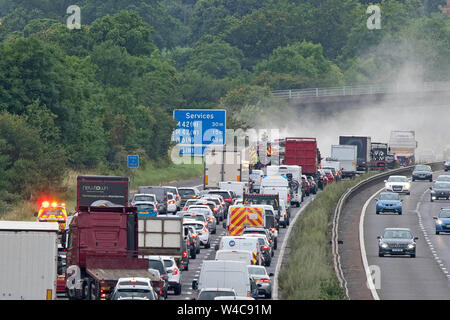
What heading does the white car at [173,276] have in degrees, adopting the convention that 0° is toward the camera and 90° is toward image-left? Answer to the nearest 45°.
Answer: approximately 180°

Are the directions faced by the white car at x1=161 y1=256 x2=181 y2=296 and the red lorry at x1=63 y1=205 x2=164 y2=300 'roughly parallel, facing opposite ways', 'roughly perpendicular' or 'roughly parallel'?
roughly parallel

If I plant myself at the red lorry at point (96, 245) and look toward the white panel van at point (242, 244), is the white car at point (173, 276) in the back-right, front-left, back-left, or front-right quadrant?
front-right

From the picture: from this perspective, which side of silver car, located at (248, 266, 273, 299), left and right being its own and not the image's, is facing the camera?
back

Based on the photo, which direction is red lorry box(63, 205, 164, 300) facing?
away from the camera

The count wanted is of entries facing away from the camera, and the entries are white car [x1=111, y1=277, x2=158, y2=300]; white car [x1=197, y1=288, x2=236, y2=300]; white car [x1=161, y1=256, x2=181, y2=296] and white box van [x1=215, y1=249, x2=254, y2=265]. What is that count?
4

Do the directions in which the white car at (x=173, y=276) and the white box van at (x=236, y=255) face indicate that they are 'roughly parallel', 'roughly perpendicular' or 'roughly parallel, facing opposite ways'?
roughly parallel

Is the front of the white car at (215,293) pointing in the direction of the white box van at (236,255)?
yes

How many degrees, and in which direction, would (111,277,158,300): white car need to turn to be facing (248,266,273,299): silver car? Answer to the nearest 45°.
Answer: approximately 45° to its right

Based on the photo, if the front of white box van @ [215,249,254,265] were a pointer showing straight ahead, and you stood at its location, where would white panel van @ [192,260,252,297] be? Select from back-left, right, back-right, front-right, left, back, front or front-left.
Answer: back

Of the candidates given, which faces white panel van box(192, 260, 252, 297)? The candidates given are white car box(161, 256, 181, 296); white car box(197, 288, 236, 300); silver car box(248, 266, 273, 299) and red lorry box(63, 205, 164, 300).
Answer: white car box(197, 288, 236, 300)

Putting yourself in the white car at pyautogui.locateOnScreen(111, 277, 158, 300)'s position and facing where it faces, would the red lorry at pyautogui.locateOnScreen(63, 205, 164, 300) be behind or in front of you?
in front

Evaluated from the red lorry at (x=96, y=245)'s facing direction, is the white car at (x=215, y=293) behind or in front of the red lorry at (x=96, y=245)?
behind

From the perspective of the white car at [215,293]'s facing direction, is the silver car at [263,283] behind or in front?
in front

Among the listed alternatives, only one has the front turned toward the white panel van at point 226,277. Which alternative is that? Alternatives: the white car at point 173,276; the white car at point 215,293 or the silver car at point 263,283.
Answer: the white car at point 215,293

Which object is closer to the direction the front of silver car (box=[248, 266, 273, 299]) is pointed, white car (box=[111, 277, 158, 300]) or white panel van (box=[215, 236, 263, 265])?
the white panel van

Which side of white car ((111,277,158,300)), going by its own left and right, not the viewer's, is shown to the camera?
back

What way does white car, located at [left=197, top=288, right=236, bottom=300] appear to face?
away from the camera
